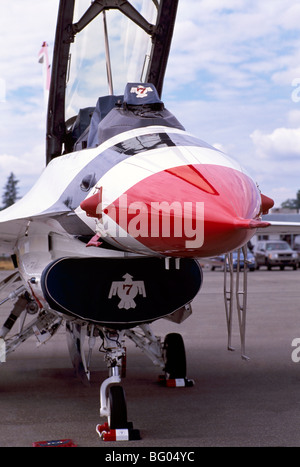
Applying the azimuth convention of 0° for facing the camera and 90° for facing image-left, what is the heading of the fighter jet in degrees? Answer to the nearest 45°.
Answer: approximately 315°
